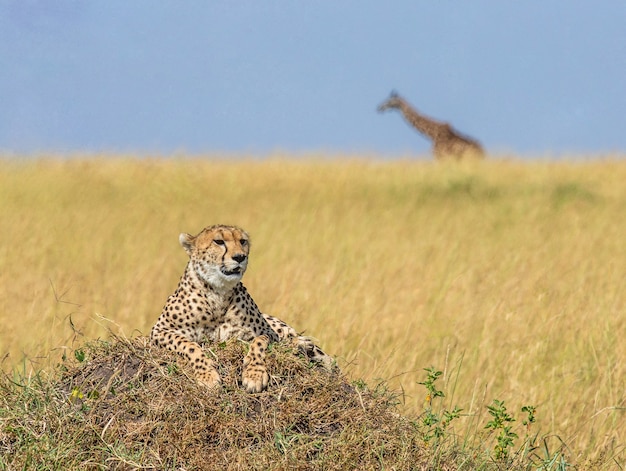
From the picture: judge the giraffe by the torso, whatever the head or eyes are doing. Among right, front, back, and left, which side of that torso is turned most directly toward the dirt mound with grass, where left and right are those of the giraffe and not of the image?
left

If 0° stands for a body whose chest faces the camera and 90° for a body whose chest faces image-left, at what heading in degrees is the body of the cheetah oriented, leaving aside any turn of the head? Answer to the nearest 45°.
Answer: approximately 0°

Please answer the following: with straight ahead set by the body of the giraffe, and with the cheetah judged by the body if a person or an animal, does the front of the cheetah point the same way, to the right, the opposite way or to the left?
to the left

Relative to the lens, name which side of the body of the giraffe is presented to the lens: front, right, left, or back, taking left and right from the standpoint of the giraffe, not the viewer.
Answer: left

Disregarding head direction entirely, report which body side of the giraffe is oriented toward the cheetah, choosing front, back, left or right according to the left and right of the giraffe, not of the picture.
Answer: left

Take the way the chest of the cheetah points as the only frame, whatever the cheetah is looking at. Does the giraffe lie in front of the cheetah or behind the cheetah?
behind

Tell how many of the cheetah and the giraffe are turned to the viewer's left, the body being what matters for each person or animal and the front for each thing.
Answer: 1
